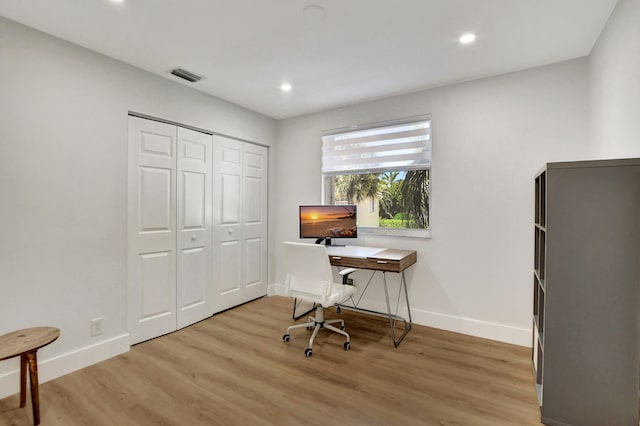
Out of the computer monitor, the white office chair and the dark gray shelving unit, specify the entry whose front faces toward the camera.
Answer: the computer monitor

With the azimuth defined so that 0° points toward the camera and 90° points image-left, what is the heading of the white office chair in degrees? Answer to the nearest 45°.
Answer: approximately 225°

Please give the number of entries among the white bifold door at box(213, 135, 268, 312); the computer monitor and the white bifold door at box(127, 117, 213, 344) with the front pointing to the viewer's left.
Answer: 0

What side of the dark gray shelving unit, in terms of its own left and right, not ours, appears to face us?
left

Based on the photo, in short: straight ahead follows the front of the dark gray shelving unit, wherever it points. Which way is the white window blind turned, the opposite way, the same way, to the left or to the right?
to the left

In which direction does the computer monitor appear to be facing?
toward the camera

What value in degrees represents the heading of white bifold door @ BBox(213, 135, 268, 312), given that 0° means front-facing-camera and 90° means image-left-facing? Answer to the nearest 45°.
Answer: approximately 315°

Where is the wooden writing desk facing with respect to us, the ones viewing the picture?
facing the viewer and to the left of the viewer

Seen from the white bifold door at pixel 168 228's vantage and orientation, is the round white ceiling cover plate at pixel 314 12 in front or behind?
in front

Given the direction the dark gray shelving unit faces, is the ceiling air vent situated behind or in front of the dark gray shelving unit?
in front

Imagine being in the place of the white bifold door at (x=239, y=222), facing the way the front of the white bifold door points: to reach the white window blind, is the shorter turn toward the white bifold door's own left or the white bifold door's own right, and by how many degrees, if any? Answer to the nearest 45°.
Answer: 0° — it already faces it

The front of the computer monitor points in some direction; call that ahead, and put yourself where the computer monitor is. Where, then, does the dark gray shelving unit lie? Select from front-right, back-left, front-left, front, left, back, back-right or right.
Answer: front-left

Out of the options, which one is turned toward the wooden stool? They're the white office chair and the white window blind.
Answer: the white window blind

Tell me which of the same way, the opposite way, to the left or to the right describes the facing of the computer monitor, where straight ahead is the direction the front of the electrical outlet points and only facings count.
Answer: to the right

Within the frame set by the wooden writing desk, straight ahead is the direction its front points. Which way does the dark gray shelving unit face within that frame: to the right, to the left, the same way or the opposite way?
to the right

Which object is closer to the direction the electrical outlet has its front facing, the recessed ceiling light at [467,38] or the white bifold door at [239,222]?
the recessed ceiling light

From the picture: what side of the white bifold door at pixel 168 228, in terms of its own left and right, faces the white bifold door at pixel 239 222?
left
